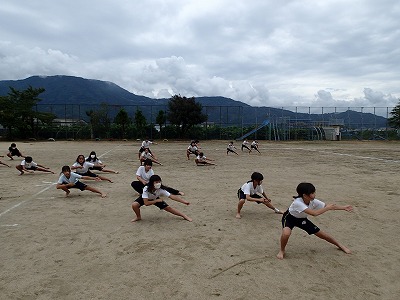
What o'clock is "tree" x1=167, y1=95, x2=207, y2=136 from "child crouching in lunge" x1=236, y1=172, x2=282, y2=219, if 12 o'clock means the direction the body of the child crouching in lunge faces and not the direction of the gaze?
The tree is roughly at 7 o'clock from the child crouching in lunge.

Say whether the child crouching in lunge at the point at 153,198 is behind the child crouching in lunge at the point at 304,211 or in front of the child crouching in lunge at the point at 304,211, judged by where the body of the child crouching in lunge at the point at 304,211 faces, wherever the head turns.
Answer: behind

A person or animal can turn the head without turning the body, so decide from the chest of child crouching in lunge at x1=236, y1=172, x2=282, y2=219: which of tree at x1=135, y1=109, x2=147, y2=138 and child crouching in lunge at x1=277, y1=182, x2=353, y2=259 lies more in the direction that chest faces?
the child crouching in lunge

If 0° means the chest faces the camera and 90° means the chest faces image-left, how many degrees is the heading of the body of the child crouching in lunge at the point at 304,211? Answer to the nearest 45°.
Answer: approximately 315°

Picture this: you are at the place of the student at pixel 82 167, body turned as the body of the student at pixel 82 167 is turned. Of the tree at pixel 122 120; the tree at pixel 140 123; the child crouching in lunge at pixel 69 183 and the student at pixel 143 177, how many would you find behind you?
2

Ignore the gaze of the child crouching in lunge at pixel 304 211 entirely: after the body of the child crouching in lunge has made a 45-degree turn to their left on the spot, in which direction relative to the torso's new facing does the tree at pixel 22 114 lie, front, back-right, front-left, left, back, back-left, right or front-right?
back-left

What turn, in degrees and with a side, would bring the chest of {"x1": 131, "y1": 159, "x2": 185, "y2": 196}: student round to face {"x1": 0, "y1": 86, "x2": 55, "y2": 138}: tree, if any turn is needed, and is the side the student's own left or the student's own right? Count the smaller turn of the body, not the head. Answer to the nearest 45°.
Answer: approximately 180°
